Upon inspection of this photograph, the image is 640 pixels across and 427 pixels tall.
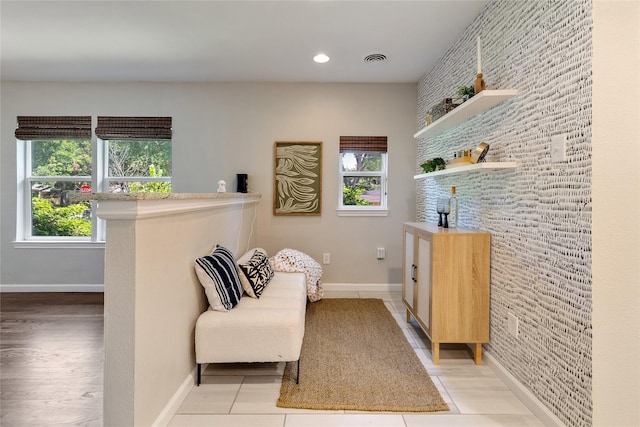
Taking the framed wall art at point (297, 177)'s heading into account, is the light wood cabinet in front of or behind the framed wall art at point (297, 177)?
in front

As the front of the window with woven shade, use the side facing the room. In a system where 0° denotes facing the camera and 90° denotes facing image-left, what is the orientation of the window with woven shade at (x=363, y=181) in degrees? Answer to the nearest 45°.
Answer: approximately 0°

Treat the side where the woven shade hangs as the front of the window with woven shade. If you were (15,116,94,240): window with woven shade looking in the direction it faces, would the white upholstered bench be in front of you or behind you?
in front

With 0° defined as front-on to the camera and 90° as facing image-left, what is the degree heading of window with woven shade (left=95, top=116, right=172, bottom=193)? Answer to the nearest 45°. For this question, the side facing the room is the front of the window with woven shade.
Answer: approximately 0°

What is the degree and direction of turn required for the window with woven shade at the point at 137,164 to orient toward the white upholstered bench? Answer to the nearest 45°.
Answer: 0° — it already faces it

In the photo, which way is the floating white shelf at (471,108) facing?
to the viewer's left

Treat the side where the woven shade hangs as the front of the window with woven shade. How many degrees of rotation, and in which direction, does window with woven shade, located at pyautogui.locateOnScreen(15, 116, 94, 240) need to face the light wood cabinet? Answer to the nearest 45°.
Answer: approximately 45° to its left

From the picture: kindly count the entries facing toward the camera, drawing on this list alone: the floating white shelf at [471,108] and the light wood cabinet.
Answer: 0

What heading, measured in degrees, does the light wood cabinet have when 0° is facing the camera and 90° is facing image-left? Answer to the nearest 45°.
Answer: approximately 90°

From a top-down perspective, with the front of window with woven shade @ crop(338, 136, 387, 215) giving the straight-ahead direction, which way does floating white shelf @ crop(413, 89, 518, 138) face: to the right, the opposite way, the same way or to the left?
to the right

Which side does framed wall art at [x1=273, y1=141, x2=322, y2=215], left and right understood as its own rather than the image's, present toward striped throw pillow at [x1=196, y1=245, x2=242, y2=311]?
front

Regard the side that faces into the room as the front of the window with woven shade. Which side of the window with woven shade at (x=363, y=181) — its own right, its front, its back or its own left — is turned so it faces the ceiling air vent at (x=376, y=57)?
front
